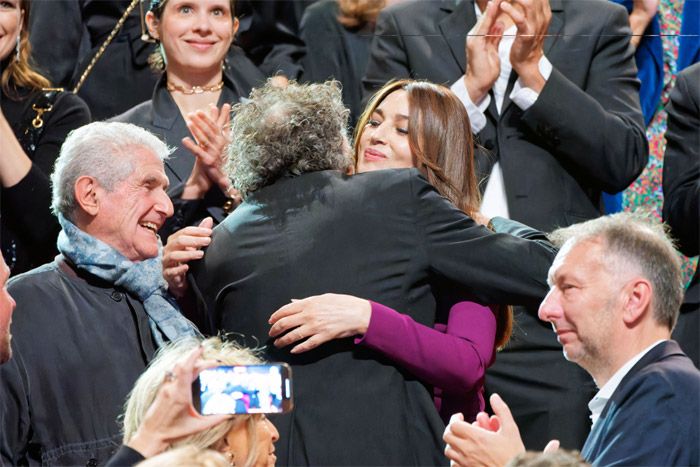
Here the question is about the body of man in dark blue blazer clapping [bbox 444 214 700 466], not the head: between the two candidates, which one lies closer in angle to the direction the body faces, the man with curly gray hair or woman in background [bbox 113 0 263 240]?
the man with curly gray hair

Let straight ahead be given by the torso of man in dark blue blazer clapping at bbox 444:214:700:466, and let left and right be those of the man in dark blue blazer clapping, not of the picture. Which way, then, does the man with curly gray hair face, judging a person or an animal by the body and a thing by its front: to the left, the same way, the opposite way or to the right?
to the right

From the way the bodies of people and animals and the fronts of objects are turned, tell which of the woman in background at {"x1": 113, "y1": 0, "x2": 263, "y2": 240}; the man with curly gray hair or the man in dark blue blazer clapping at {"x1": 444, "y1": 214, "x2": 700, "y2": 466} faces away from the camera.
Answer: the man with curly gray hair

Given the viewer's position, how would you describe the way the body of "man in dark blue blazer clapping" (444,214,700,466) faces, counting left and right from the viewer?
facing to the left of the viewer

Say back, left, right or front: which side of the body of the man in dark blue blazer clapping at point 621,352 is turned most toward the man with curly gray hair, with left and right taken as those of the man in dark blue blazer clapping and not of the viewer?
front

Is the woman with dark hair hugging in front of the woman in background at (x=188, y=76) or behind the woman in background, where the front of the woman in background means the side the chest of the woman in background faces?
in front

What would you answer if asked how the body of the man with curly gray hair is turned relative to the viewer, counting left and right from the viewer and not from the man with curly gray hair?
facing away from the viewer

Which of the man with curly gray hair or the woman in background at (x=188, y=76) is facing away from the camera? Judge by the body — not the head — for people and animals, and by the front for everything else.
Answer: the man with curly gray hair

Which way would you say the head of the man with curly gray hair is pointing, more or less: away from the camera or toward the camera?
away from the camera

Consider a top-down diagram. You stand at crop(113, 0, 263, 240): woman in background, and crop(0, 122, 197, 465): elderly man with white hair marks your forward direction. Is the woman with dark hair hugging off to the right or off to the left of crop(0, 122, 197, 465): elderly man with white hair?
left

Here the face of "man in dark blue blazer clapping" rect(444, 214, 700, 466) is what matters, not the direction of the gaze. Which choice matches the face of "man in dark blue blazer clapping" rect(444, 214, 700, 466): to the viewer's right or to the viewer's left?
to the viewer's left

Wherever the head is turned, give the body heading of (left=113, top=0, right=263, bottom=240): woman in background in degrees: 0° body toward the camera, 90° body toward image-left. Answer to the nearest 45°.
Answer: approximately 0°
